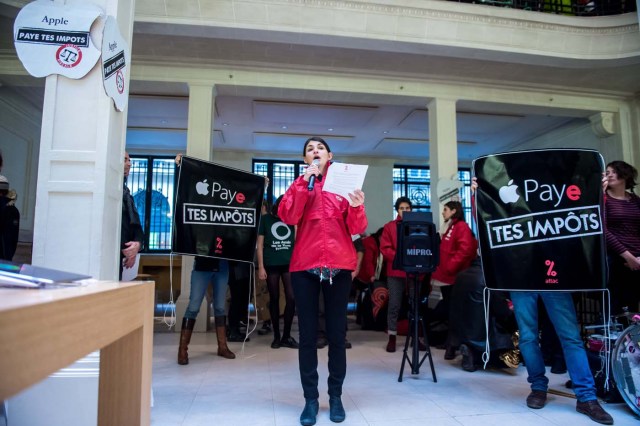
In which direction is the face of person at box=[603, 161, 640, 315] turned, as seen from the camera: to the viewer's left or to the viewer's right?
to the viewer's left

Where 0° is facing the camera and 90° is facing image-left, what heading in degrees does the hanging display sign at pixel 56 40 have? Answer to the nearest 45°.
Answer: approximately 0°

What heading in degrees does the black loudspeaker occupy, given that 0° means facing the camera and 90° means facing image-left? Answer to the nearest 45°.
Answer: approximately 0°

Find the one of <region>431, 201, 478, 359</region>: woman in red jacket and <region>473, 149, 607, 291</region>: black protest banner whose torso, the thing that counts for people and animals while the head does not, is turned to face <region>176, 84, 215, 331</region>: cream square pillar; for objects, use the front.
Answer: the woman in red jacket

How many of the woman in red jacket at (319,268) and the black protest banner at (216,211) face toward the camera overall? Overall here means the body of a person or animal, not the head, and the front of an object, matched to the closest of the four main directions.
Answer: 2

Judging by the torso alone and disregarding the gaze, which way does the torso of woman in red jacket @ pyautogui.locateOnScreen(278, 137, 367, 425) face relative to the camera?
toward the camera

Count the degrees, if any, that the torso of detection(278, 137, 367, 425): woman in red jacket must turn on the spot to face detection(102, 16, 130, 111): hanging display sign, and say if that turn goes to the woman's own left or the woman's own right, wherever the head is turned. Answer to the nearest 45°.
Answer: approximately 90° to the woman's own right

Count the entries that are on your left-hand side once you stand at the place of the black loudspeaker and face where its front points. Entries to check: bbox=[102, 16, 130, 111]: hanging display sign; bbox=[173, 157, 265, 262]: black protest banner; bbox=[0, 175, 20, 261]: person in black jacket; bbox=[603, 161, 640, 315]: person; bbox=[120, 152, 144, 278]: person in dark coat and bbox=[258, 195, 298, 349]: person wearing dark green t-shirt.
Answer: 1

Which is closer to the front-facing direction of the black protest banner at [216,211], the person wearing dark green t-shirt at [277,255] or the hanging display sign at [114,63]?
the hanging display sign

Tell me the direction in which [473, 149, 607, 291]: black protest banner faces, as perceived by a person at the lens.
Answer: facing the viewer

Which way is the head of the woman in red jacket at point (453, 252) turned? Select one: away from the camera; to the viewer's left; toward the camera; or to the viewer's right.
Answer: to the viewer's left

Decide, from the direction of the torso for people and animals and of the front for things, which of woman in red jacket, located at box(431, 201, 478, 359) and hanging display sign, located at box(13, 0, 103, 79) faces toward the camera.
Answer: the hanging display sign

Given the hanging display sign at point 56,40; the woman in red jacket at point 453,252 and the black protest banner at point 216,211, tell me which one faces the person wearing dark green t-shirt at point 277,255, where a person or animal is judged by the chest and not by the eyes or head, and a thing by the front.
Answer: the woman in red jacket

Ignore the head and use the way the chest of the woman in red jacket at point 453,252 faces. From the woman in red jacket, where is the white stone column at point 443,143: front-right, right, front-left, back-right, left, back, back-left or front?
right

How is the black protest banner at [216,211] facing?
toward the camera

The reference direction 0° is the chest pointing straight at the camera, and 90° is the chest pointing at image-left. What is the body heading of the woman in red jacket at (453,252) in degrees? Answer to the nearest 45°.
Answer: approximately 90°

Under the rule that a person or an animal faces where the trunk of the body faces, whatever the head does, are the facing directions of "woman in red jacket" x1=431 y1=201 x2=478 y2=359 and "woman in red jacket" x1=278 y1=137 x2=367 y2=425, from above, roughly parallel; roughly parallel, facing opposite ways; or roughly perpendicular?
roughly perpendicular
